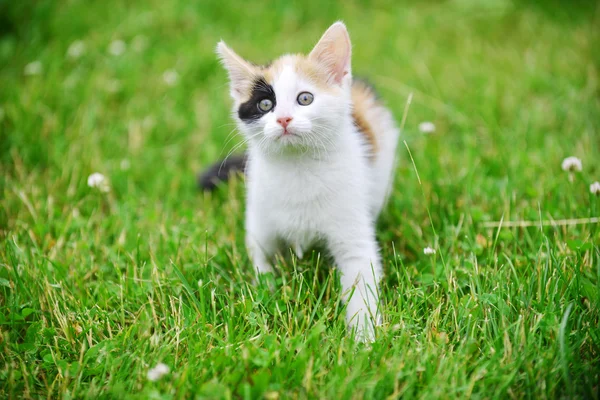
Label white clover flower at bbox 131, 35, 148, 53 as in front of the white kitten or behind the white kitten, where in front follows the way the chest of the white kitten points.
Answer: behind

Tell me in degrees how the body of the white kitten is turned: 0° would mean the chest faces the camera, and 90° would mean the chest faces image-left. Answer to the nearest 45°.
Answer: approximately 0°

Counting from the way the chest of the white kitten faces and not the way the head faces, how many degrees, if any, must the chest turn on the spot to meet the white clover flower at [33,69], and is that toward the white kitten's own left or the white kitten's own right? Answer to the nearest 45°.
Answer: approximately 135° to the white kitten's own right

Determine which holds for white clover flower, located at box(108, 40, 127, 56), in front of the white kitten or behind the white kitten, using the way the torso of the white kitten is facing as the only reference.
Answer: behind

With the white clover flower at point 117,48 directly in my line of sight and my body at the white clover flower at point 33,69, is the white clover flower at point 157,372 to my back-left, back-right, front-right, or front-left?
back-right

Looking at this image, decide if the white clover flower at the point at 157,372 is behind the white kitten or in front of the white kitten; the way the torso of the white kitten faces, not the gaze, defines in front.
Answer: in front
